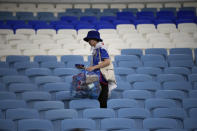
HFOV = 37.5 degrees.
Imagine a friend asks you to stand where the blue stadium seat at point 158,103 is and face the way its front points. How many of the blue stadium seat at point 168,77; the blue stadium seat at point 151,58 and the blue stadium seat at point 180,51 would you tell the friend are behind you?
3

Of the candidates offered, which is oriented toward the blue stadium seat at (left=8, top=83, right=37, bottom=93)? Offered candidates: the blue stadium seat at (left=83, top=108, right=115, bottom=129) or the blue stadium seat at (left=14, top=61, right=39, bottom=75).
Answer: the blue stadium seat at (left=14, top=61, right=39, bottom=75)

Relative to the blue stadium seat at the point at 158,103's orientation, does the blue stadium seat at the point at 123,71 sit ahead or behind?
behind

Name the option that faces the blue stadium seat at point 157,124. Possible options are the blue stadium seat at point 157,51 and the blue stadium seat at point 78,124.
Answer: the blue stadium seat at point 157,51

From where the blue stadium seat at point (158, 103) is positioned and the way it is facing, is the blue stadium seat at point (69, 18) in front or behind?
behind

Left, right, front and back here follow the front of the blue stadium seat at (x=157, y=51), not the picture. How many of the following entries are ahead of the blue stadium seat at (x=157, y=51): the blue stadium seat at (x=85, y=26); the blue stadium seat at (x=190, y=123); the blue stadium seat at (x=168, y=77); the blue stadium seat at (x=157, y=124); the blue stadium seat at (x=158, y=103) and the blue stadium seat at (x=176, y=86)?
5

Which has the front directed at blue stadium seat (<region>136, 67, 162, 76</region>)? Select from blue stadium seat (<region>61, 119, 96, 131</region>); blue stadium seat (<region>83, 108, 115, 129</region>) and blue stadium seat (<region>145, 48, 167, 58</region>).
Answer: blue stadium seat (<region>145, 48, 167, 58</region>)

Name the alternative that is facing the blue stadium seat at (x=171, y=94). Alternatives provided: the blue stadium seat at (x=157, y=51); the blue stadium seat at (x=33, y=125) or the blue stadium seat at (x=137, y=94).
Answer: the blue stadium seat at (x=157, y=51)
